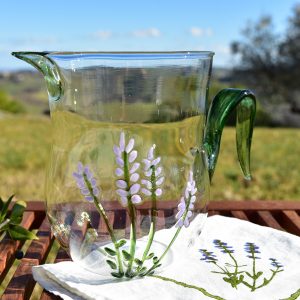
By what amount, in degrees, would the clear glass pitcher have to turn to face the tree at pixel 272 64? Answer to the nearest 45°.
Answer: approximately 90° to its right

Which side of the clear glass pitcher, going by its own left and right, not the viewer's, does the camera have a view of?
left
